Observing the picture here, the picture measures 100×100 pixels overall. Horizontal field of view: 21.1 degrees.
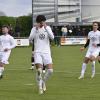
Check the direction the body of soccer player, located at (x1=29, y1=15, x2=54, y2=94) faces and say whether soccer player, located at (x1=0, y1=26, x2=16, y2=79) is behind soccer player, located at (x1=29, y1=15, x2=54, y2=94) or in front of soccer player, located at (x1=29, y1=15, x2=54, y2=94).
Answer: behind

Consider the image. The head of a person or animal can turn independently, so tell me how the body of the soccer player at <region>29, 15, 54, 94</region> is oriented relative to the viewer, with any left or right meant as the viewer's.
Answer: facing the viewer
